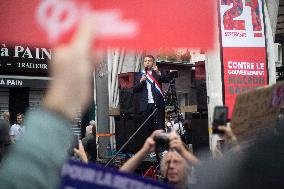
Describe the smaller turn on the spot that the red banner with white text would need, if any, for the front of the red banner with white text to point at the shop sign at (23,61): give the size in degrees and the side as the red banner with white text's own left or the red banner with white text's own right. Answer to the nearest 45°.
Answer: approximately 135° to the red banner with white text's own right

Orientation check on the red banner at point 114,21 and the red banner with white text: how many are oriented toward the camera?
2

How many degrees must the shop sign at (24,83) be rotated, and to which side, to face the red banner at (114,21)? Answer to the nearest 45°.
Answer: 0° — it already faces it

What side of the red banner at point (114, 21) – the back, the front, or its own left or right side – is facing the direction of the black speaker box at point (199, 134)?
back

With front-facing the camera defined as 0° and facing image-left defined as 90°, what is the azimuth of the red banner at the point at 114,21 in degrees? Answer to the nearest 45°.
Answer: approximately 0°

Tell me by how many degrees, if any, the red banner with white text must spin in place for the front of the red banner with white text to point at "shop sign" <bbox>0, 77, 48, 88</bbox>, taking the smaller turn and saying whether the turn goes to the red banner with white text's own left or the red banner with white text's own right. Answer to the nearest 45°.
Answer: approximately 135° to the red banner with white text's own right

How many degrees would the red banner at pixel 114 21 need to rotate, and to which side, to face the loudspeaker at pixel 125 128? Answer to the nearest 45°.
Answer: approximately 180°
